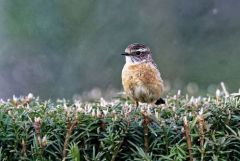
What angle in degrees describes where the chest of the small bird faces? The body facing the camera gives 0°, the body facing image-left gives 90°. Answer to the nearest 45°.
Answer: approximately 45°
